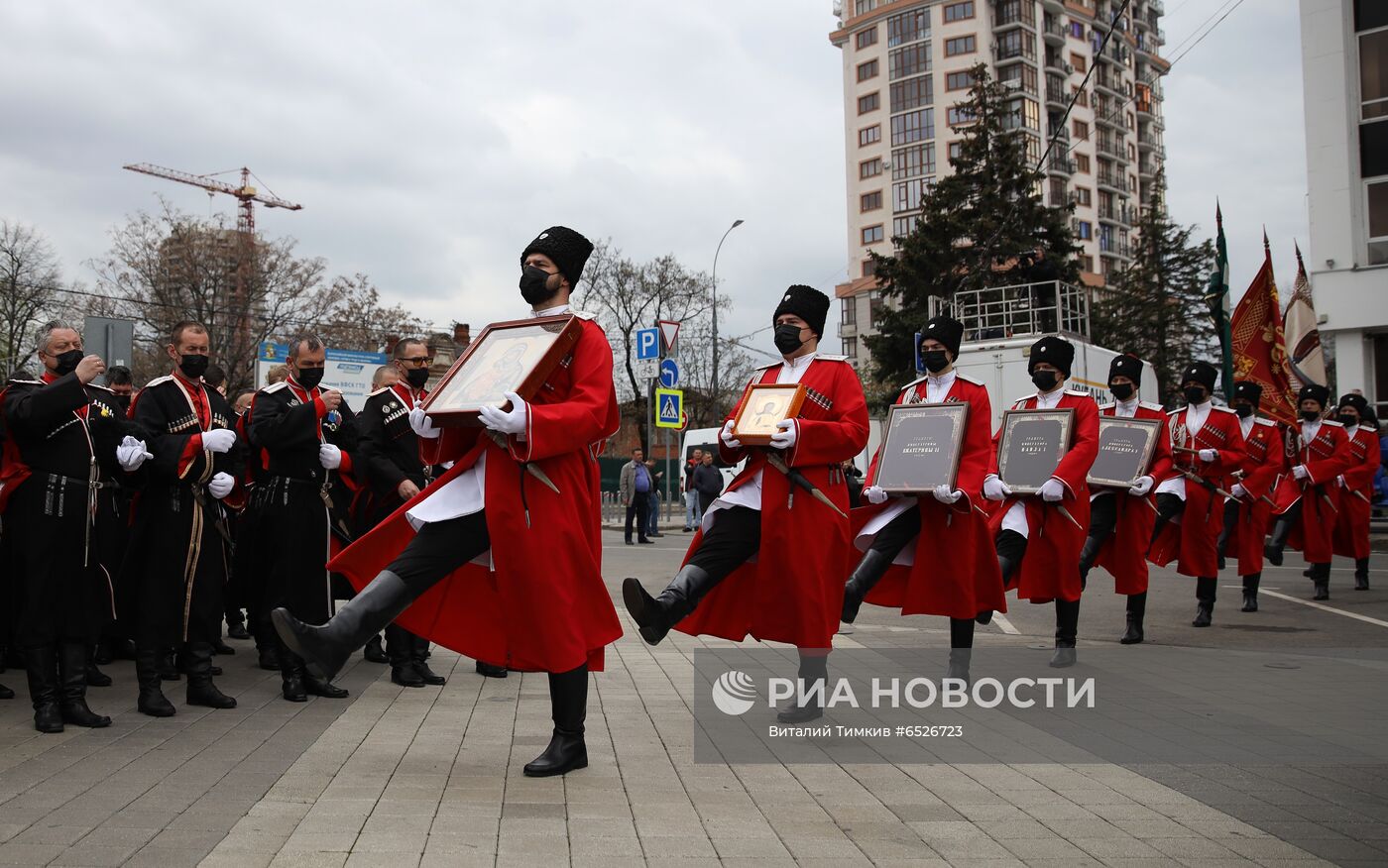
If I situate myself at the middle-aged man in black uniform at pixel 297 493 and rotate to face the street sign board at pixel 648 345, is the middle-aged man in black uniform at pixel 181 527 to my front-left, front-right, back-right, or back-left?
back-left

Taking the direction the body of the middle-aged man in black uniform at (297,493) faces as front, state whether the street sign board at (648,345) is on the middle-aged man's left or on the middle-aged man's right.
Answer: on the middle-aged man's left

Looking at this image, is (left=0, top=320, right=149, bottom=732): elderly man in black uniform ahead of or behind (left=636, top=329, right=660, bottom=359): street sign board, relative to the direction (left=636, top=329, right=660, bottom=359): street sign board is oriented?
ahead

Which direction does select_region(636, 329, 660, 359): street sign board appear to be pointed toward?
toward the camera

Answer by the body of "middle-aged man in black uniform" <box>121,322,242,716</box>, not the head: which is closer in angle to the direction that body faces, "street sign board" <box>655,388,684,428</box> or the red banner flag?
the red banner flag

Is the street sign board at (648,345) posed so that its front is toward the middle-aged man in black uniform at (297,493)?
yes

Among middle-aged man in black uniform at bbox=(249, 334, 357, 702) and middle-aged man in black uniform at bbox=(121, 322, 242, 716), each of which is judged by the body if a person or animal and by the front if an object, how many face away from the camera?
0

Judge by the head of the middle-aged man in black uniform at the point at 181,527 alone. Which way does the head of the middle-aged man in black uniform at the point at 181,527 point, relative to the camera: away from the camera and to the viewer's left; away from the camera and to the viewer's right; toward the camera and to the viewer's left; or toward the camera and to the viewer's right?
toward the camera and to the viewer's right

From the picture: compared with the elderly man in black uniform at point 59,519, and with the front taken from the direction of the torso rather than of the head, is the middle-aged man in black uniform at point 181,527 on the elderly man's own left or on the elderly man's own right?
on the elderly man's own left

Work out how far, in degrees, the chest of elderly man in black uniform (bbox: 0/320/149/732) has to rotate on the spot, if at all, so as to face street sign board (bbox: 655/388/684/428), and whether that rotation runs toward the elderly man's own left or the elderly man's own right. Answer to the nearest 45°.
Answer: approximately 90° to the elderly man's own left

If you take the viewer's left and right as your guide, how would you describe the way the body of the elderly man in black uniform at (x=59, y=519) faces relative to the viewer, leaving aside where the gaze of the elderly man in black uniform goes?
facing the viewer and to the right of the viewer

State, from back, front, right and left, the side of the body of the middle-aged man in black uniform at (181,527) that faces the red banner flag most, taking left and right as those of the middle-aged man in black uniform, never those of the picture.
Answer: left

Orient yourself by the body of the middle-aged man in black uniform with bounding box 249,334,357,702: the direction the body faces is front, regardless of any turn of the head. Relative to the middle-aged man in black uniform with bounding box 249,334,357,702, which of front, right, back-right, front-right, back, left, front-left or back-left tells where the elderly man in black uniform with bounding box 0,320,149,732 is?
right

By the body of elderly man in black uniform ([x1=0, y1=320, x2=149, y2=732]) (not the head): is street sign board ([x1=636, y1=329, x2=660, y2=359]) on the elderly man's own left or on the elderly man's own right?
on the elderly man's own left
